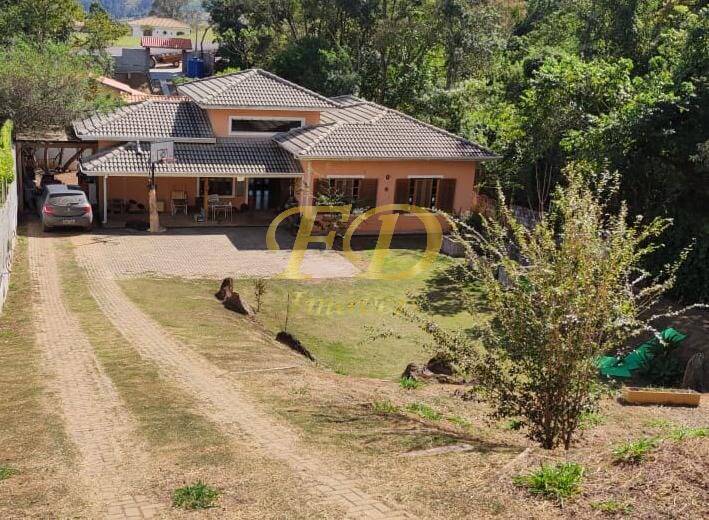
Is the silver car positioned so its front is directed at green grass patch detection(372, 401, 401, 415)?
no

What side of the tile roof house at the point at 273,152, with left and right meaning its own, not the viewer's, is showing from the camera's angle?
front

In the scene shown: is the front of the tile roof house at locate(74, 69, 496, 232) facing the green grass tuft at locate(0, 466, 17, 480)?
yes

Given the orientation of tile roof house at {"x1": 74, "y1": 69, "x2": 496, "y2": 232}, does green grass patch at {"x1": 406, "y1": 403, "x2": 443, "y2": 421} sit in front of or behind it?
in front

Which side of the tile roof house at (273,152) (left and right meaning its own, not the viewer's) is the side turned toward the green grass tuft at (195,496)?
front

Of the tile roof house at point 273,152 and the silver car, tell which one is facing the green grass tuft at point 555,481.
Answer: the tile roof house

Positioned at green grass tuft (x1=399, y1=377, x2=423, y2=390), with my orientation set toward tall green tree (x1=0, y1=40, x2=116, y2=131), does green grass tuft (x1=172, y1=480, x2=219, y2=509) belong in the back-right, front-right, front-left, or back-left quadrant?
back-left

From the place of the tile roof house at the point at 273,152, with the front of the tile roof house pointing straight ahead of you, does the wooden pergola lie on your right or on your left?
on your right

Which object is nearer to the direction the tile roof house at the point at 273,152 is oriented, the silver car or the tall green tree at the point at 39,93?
the silver car

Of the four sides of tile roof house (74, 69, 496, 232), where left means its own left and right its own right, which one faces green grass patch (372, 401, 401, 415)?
front
